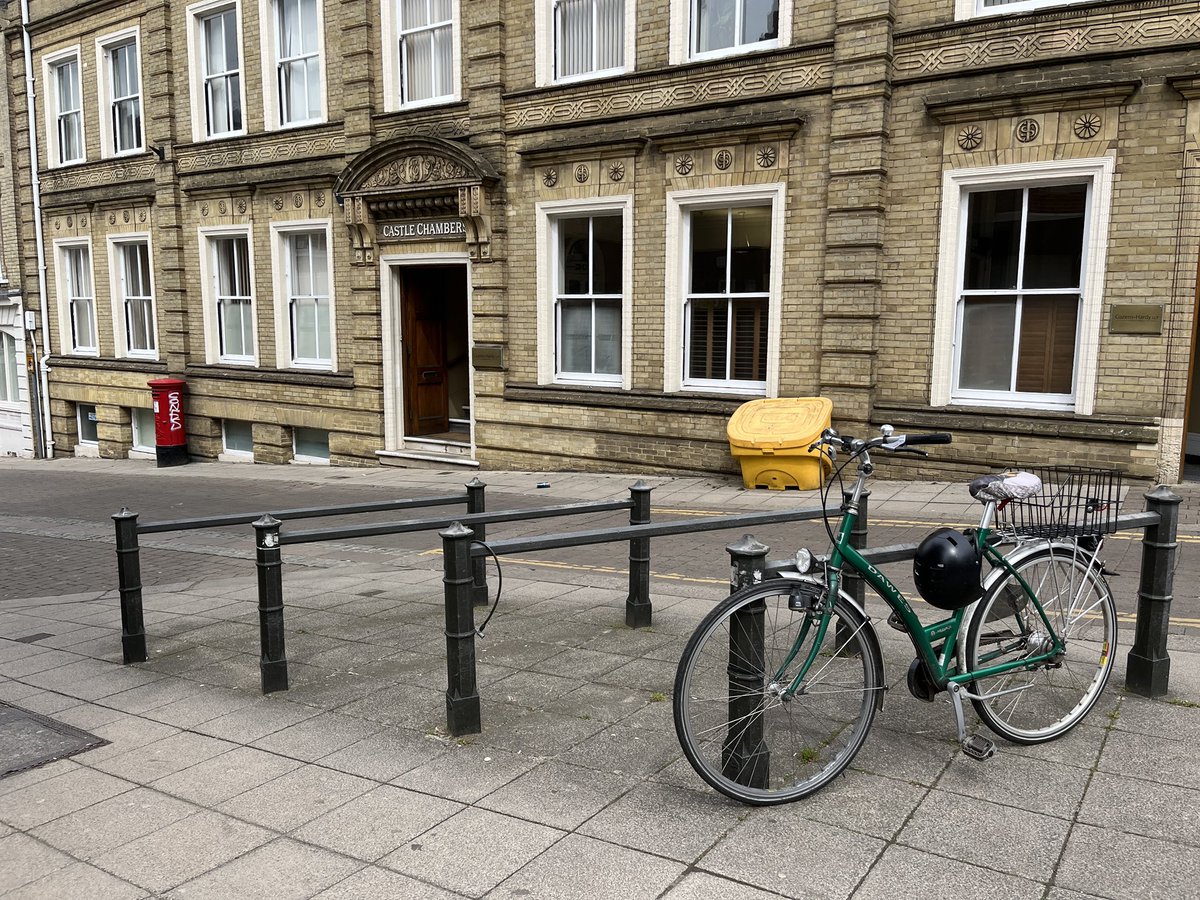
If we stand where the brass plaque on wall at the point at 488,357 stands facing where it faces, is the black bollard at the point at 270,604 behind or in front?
in front

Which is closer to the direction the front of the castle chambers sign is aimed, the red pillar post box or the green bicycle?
the green bicycle

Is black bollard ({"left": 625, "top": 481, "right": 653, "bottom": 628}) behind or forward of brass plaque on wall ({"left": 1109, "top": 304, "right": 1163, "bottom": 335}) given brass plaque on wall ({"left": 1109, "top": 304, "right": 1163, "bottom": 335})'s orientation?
forward

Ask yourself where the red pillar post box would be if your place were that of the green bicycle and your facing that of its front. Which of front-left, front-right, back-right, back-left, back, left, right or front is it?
right

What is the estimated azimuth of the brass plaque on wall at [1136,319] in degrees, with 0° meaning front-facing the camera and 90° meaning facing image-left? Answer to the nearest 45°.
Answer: approximately 0°

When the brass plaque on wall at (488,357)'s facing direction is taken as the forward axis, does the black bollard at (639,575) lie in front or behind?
in front

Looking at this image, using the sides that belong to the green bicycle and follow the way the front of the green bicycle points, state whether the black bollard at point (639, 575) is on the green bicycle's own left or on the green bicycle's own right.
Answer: on the green bicycle's own right

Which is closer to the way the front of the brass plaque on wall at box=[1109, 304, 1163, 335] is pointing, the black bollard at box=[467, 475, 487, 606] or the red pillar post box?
the black bollard

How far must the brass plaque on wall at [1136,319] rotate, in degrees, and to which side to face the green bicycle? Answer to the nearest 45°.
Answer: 0° — it already faces it

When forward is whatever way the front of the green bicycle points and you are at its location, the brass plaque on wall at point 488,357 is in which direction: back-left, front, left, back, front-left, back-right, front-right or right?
right

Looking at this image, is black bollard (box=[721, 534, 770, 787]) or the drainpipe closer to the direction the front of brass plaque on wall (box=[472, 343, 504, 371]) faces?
the black bollard

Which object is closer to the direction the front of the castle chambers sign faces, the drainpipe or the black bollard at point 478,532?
the black bollard

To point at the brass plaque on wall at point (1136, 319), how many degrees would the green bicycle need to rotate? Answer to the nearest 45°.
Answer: approximately 135° to its right
